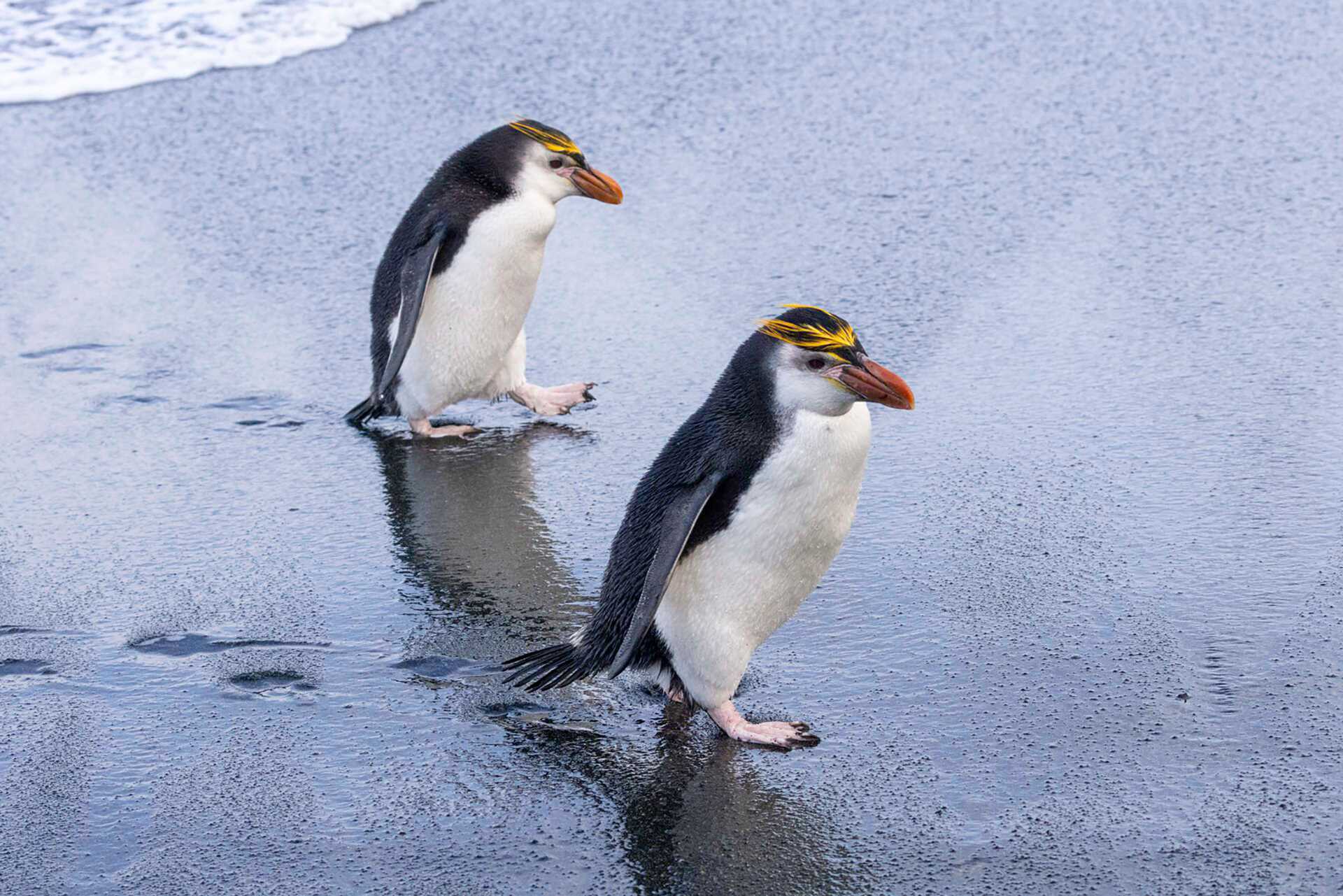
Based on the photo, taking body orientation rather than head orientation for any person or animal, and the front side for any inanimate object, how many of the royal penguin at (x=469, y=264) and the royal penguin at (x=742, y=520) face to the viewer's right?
2

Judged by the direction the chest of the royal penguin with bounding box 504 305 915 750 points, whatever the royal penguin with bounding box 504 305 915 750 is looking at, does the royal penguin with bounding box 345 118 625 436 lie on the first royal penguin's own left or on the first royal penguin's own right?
on the first royal penguin's own left

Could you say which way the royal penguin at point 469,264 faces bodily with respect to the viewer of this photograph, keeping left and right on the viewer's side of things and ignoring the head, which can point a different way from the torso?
facing to the right of the viewer

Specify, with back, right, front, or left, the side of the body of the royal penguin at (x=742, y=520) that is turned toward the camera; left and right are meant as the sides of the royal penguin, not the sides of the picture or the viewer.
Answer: right

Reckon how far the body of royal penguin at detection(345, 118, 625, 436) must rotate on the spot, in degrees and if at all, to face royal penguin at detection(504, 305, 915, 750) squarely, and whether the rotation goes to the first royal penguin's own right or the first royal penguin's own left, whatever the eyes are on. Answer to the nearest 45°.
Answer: approximately 90° to the first royal penguin's own right
